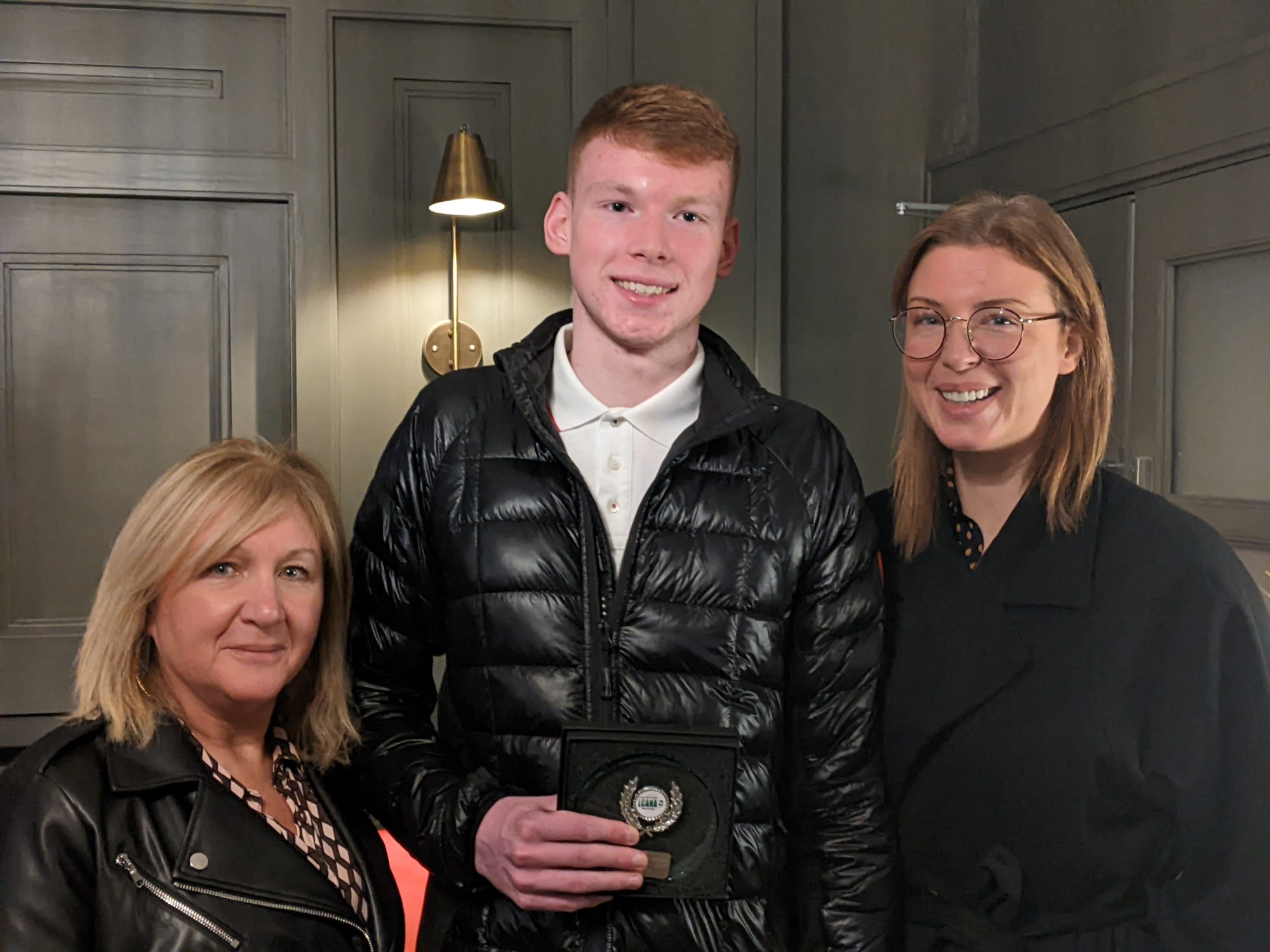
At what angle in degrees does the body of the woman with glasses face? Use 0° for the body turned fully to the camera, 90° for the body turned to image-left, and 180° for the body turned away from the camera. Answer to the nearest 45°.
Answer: approximately 45°

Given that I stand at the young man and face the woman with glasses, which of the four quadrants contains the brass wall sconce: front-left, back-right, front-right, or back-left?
back-left

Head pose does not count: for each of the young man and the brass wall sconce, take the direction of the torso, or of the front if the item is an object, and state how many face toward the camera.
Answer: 2

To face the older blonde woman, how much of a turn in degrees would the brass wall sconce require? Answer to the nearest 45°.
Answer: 0° — it already faces them

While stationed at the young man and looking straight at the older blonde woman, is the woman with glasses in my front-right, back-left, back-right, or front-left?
back-left

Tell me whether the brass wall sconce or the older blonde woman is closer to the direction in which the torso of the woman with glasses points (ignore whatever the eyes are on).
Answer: the older blonde woman

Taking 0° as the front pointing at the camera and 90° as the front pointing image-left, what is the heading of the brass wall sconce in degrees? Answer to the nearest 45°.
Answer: approximately 0°

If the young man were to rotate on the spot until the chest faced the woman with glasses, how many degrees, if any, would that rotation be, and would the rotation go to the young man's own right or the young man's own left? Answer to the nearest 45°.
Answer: approximately 90° to the young man's own left

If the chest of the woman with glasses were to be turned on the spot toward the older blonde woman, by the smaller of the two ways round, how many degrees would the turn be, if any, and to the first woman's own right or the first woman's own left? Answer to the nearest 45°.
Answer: approximately 45° to the first woman's own right

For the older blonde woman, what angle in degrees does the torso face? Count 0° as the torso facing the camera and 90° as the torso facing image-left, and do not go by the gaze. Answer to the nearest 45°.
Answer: approximately 315°
